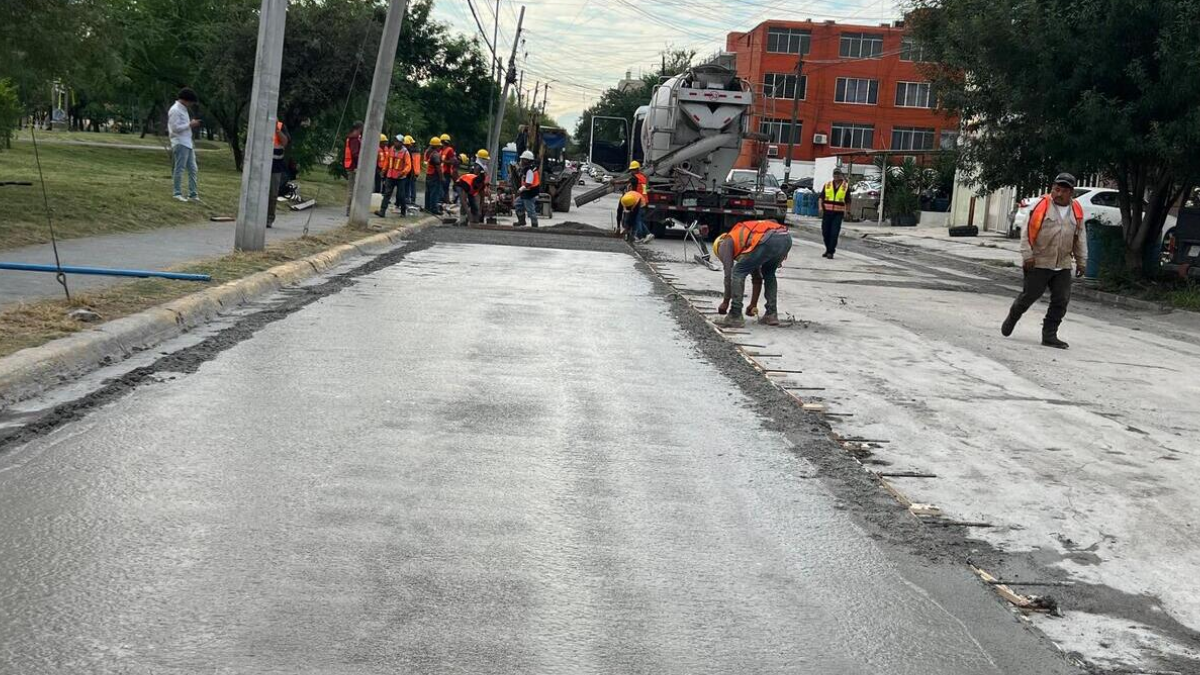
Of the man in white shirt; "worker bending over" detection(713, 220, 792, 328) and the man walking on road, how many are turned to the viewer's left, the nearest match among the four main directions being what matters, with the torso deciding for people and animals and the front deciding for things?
1

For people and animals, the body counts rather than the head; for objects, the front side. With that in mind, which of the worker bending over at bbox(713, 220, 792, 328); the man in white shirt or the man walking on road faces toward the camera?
the man walking on road

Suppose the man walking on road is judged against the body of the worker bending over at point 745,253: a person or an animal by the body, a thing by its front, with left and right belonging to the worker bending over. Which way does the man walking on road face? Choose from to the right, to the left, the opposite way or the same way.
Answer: to the left

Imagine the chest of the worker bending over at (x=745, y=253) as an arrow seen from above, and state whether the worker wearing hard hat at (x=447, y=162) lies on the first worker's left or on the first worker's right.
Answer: on the first worker's right

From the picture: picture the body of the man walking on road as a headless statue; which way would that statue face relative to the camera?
toward the camera

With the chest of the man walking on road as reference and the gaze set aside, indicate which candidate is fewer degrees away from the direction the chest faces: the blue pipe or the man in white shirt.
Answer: the blue pipe

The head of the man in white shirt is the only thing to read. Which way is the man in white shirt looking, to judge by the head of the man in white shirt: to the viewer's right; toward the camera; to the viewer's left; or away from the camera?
to the viewer's right

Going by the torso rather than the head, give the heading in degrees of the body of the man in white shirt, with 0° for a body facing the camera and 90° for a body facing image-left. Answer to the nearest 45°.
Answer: approximately 270°

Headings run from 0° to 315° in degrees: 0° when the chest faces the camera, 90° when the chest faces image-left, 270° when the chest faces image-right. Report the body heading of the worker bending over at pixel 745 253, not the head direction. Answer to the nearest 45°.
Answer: approximately 90°

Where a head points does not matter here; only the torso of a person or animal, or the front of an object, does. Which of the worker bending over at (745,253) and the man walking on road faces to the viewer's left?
the worker bending over

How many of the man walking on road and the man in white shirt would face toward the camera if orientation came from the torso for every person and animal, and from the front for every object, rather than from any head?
1

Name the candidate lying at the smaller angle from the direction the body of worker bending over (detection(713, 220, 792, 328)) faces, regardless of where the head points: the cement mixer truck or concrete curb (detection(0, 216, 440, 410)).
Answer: the concrete curb
